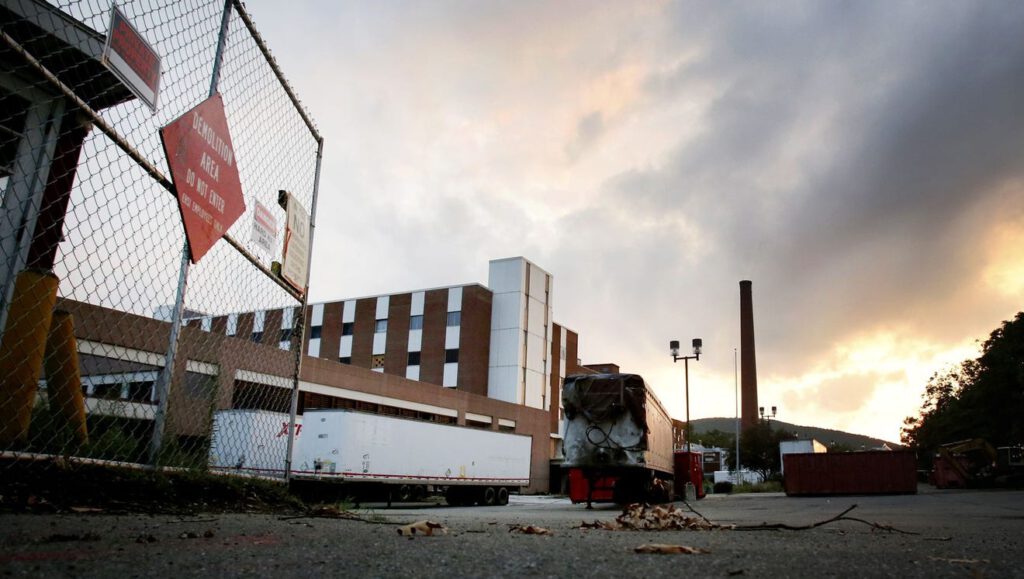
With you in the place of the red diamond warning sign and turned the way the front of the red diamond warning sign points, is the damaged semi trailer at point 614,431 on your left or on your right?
on your left

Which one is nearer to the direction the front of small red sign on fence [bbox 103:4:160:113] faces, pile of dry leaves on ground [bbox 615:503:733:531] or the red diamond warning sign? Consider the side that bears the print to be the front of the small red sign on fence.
the pile of dry leaves on ground

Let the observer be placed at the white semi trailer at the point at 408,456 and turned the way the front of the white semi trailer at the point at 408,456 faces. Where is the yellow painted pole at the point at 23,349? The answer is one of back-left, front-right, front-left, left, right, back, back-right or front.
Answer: front-left

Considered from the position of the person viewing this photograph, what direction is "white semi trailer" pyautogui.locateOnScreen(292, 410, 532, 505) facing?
facing the viewer and to the left of the viewer

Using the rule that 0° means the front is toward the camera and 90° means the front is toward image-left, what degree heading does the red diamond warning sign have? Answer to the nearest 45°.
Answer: approximately 315°

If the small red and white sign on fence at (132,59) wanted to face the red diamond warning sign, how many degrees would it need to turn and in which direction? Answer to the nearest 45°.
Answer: approximately 90° to its left

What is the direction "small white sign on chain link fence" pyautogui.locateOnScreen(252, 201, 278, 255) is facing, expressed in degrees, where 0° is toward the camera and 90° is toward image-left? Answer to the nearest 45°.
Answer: approximately 315°

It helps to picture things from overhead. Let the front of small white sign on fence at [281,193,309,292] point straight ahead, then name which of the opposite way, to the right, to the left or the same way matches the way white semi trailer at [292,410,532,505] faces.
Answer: to the right

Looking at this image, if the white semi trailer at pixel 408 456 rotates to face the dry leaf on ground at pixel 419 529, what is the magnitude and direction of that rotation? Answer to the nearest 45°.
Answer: approximately 45° to its left

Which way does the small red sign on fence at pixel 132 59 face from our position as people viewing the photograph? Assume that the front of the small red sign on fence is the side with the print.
facing the viewer and to the right of the viewer

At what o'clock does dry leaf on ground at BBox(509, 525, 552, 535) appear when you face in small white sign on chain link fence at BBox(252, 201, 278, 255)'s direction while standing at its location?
The dry leaf on ground is roughly at 12 o'clock from the small white sign on chain link fence.

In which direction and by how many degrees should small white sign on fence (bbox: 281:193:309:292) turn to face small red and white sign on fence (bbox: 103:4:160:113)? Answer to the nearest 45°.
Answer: approximately 45° to its right

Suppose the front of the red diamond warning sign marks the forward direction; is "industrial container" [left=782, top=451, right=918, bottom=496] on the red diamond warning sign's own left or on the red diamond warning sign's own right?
on the red diamond warning sign's own left
